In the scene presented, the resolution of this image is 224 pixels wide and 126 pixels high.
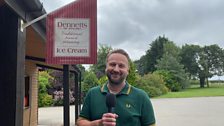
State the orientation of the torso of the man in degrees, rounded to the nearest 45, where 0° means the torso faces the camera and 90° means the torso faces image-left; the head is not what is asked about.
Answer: approximately 0°

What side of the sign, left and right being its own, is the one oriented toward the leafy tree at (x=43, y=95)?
back

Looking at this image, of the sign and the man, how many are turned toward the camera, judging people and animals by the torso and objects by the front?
2

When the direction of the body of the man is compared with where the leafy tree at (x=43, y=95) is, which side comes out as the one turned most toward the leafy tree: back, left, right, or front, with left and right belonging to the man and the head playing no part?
back

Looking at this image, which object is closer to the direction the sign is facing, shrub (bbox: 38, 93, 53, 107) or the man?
the man

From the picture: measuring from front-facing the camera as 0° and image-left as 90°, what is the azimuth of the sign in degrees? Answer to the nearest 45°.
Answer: approximately 0°

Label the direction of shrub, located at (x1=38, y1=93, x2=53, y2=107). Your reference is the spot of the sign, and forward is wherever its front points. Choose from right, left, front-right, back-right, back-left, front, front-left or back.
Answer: back
